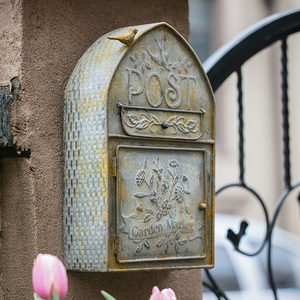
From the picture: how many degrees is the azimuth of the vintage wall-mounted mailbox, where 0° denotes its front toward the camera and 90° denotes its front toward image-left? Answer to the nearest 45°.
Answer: approximately 315°

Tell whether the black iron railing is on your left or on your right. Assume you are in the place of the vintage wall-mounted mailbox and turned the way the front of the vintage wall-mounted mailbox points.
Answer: on your left
